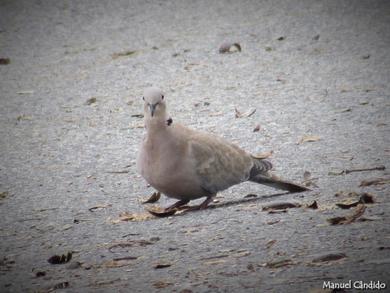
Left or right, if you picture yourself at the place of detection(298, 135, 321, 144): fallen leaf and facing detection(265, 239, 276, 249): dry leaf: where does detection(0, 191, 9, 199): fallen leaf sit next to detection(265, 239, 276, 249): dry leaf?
right

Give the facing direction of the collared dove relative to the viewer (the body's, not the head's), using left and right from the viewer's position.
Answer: facing the viewer and to the left of the viewer

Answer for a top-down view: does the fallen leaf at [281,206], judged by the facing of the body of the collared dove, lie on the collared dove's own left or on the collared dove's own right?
on the collared dove's own left

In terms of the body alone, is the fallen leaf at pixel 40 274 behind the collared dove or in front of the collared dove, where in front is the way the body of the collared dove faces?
in front

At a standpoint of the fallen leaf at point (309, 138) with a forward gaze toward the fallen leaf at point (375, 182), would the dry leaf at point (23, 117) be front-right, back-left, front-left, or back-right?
back-right
